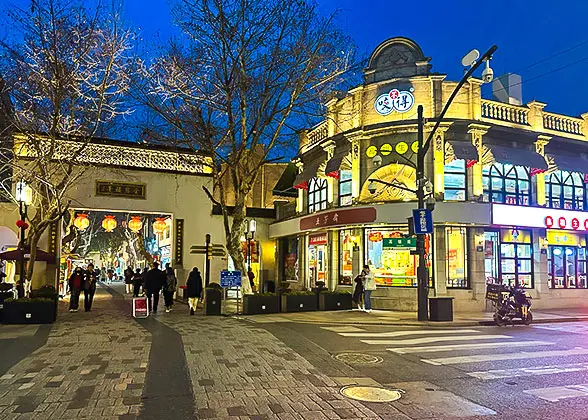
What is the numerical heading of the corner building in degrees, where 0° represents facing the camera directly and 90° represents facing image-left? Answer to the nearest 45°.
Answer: approximately 0°

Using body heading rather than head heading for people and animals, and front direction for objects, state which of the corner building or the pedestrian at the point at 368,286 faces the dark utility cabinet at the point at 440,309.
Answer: the corner building

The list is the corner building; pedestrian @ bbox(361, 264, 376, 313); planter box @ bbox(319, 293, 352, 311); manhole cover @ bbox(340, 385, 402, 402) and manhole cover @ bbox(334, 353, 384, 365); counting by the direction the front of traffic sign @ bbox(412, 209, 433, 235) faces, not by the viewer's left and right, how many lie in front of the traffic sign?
2

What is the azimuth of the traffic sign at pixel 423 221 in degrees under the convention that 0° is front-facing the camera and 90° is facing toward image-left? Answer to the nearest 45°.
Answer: approximately 0°

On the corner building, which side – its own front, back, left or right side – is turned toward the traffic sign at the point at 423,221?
front

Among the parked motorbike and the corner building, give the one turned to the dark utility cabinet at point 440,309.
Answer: the corner building

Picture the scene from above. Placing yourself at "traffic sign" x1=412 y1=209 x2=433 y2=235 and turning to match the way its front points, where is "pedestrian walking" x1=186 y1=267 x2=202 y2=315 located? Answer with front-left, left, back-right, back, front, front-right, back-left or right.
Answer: right
